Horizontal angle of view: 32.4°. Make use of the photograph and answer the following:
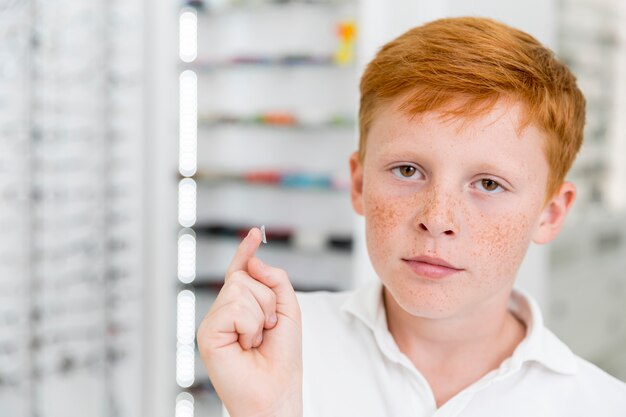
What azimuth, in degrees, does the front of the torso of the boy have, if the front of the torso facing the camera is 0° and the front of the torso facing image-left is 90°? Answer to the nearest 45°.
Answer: approximately 0°

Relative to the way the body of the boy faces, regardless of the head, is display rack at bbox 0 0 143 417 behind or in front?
behind

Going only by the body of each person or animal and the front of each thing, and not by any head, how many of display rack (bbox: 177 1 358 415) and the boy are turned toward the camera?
2

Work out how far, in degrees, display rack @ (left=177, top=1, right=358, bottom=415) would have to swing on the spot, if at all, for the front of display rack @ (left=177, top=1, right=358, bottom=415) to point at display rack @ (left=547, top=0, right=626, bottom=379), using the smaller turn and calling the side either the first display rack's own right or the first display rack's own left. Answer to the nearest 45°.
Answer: approximately 45° to the first display rack's own left

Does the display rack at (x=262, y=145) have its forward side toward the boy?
yes
